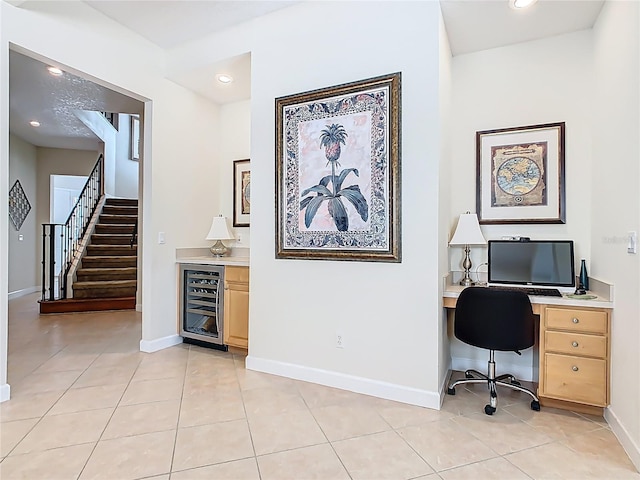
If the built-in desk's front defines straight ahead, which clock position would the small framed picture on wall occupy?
The small framed picture on wall is roughly at 3 o'clock from the built-in desk.

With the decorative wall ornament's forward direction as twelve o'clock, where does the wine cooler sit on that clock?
The wine cooler is roughly at 1 o'clock from the decorative wall ornament.

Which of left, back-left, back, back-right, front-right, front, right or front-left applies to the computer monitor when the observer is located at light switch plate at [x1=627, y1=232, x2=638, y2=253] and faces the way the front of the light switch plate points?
right

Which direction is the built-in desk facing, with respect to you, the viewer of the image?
facing the viewer

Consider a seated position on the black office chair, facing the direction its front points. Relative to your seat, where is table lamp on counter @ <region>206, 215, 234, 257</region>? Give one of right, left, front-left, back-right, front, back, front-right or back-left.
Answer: left

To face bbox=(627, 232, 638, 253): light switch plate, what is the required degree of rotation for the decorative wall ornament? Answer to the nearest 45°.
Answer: approximately 45° to its right

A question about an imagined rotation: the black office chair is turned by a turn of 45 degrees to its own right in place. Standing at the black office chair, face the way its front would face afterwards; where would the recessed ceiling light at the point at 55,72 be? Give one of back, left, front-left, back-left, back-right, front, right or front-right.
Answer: back-left

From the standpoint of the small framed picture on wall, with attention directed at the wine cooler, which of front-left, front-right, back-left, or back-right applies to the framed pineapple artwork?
front-left

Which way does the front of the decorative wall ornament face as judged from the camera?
facing the viewer and to the right of the viewer

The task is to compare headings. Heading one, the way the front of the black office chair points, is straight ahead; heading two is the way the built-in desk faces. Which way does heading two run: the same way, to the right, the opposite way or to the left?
the opposite way

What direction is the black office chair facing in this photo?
away from the camera

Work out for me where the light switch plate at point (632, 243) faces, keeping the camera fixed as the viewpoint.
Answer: facing the viewer and to the left of the viewer

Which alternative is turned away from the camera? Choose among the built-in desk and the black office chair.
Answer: the black office chair

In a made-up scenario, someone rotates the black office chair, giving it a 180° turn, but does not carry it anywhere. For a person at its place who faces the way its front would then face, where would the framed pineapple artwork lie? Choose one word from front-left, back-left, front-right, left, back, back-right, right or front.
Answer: right

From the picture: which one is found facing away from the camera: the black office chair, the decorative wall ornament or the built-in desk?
the black office chair
